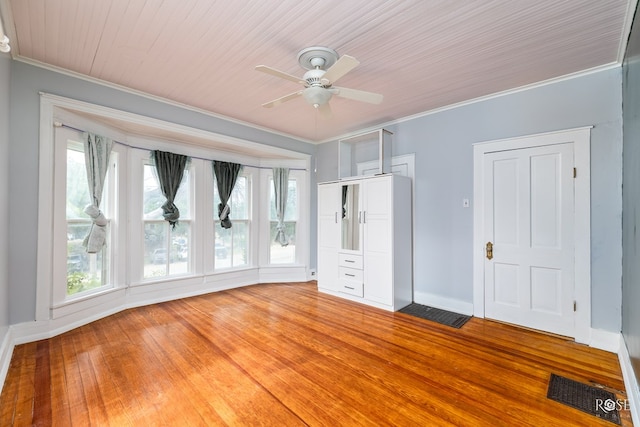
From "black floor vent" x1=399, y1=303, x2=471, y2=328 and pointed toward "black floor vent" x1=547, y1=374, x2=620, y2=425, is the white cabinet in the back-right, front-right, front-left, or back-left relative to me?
back-right

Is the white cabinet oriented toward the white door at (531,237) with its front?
no

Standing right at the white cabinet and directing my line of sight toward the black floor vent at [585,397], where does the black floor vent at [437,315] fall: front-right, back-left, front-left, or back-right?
front-left

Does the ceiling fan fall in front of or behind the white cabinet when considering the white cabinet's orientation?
in front

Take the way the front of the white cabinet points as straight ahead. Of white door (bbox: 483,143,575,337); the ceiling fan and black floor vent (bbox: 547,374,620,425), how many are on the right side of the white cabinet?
0

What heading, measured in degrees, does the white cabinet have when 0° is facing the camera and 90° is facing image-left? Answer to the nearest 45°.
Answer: approximately 45°

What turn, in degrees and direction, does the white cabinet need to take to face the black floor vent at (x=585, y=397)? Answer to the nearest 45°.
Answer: approximately 90° to its left

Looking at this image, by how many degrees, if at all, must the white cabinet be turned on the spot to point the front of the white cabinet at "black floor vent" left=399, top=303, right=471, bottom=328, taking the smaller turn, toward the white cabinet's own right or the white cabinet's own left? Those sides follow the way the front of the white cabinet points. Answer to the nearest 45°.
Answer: approximately 135° to the white cabinet's own left

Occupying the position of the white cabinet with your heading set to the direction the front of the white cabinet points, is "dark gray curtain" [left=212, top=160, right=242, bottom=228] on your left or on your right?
on your right

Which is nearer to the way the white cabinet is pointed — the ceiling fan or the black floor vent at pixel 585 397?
the ceiling fan
